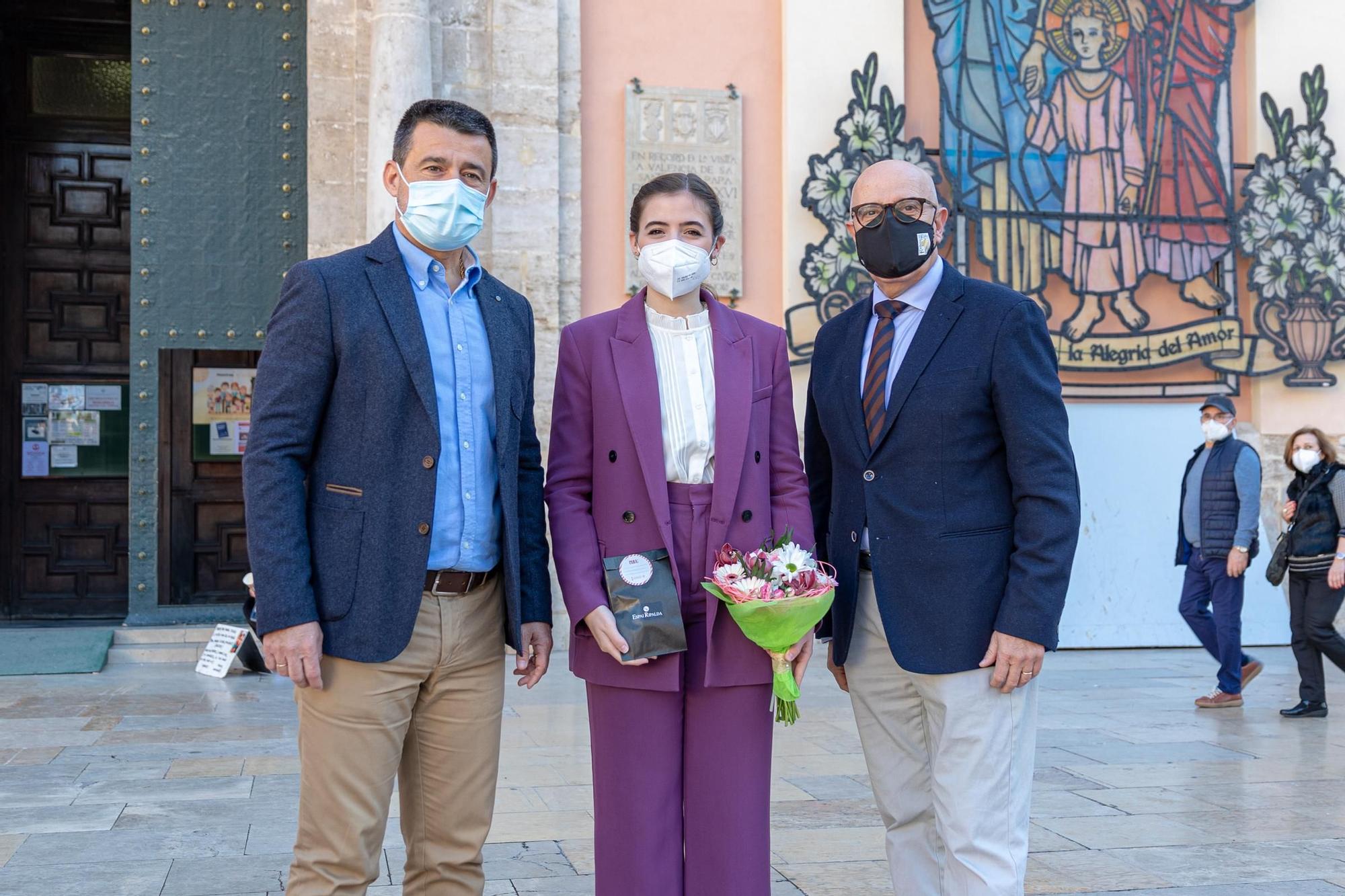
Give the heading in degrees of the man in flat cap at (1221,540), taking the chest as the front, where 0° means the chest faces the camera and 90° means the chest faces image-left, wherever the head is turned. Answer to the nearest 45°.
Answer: approximately 45°

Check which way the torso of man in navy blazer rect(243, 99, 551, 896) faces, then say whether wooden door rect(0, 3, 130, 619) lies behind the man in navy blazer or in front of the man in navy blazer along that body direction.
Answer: behind

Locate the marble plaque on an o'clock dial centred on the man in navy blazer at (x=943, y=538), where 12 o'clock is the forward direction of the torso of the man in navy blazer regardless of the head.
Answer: The marble plaque is roughly at 4 o'clock from the man in navy blazer.

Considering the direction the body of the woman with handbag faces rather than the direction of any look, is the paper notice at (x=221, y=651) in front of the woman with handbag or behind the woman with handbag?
in front

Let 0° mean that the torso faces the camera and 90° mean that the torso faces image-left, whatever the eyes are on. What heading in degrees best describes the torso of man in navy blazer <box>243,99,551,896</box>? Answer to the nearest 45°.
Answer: approximately 315°

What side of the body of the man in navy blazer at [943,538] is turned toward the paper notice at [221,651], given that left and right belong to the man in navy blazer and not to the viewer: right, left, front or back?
right

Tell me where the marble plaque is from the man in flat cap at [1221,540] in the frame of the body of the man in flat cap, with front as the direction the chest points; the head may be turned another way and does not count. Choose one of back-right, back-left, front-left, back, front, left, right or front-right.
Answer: front-right

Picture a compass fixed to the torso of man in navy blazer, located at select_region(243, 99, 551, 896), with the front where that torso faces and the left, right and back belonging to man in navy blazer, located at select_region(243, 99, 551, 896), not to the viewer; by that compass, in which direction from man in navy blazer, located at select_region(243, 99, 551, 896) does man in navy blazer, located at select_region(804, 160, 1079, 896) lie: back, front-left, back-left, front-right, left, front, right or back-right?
front-left

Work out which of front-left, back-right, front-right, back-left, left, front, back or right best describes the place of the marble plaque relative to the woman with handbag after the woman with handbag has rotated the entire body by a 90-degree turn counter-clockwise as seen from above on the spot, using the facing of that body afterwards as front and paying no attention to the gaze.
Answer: back-right

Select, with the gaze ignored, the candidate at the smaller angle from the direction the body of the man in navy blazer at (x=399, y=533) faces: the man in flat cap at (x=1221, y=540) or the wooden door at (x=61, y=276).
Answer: the man in flat cap

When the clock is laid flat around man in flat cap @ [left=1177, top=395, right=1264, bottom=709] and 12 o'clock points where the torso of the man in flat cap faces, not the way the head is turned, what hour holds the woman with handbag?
The woman with handbag is roughly at 8 o'clock from the man in flat cap.

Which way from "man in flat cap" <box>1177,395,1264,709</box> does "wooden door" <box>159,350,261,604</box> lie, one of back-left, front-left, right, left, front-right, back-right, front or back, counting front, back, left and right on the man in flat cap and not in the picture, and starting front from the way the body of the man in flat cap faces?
front-right

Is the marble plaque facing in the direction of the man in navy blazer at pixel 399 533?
yes
